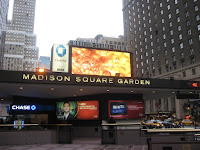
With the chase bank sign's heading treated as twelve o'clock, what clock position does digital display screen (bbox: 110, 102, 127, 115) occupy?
The digital display screen is roughly at 10 o'clock from the chase bank sign.

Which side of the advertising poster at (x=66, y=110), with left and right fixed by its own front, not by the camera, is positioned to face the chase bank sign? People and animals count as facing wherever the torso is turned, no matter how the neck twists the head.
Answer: right

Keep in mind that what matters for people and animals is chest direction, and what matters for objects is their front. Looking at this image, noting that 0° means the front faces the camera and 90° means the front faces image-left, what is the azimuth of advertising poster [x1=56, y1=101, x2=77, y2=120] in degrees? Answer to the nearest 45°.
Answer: approximately 0°

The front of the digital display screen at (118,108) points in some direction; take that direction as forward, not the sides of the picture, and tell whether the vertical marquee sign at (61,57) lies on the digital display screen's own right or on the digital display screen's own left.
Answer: on the digital display screen's own right

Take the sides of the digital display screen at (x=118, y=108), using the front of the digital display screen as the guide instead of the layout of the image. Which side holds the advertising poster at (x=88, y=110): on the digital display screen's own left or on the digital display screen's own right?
on the digital display screen's own right

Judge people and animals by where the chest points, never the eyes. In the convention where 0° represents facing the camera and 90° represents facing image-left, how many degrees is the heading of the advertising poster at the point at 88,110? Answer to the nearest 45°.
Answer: approximately 0°

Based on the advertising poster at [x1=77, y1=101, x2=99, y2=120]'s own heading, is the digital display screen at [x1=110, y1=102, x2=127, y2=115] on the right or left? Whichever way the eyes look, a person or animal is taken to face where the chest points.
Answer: on its left
